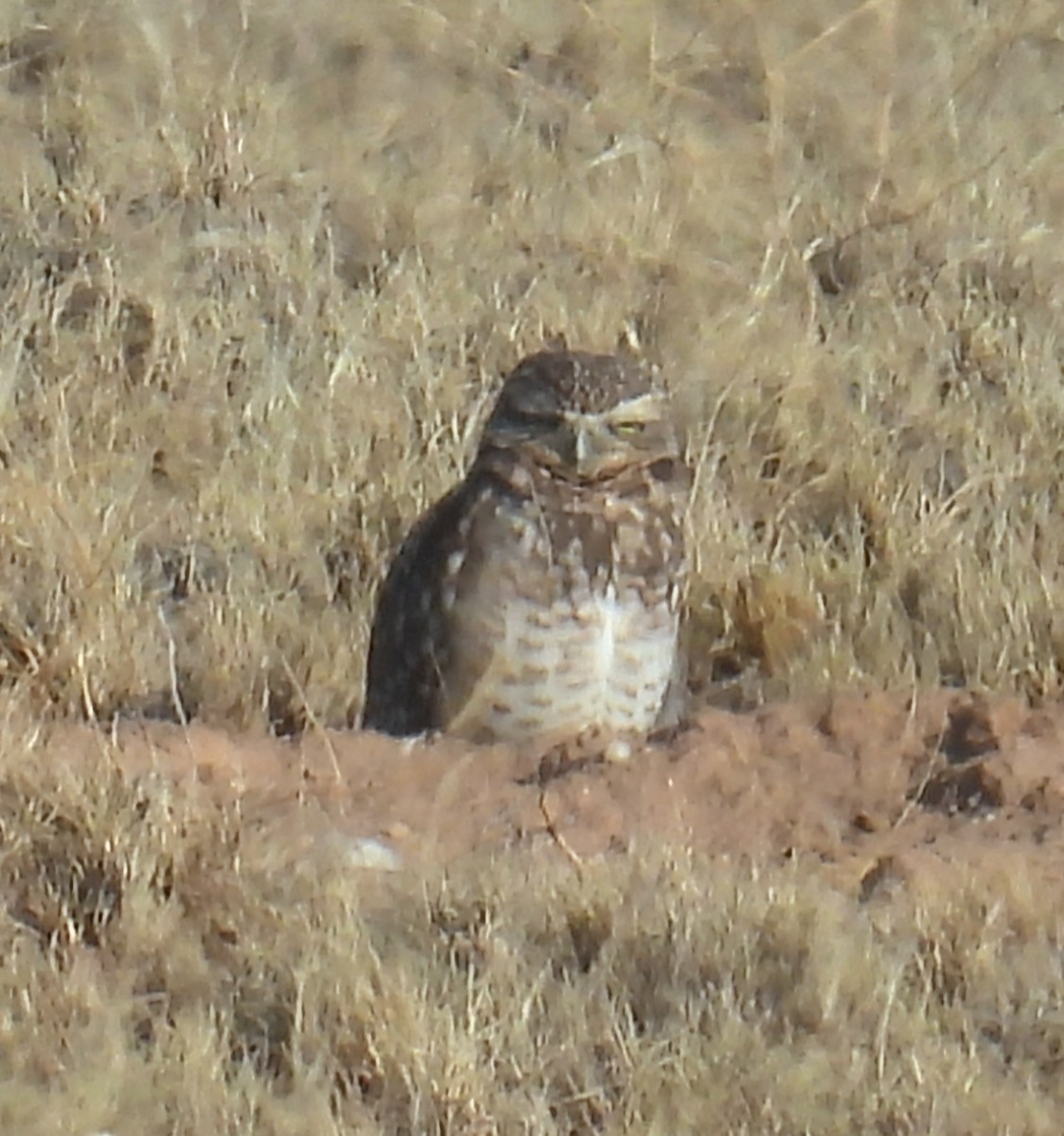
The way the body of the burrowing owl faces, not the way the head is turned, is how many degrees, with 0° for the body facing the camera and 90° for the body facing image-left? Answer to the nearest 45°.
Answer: approximately 315°
